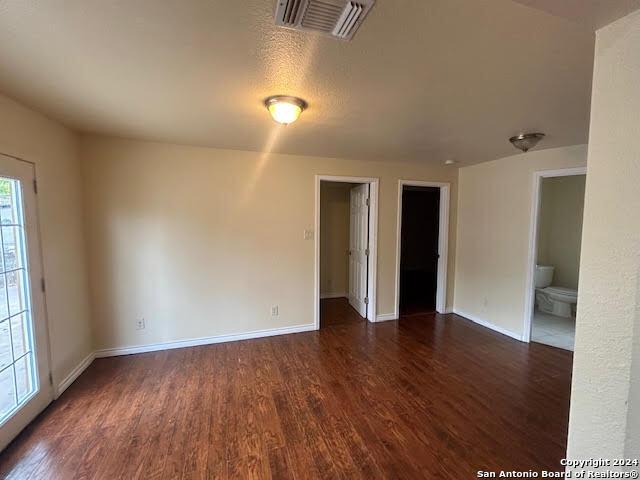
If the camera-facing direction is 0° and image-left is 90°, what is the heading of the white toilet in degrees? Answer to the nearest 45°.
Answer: approximately 315°

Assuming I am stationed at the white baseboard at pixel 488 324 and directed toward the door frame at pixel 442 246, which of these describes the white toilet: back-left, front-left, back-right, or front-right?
back-right

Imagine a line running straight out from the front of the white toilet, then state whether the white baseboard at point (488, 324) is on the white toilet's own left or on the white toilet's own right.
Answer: on the white toilet's own right

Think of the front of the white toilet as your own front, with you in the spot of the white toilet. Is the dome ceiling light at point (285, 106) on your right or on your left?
on your right
